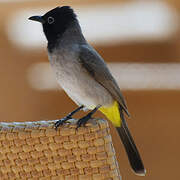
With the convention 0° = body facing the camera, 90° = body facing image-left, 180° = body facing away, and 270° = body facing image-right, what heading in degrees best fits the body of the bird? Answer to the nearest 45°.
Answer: approximately 90°
